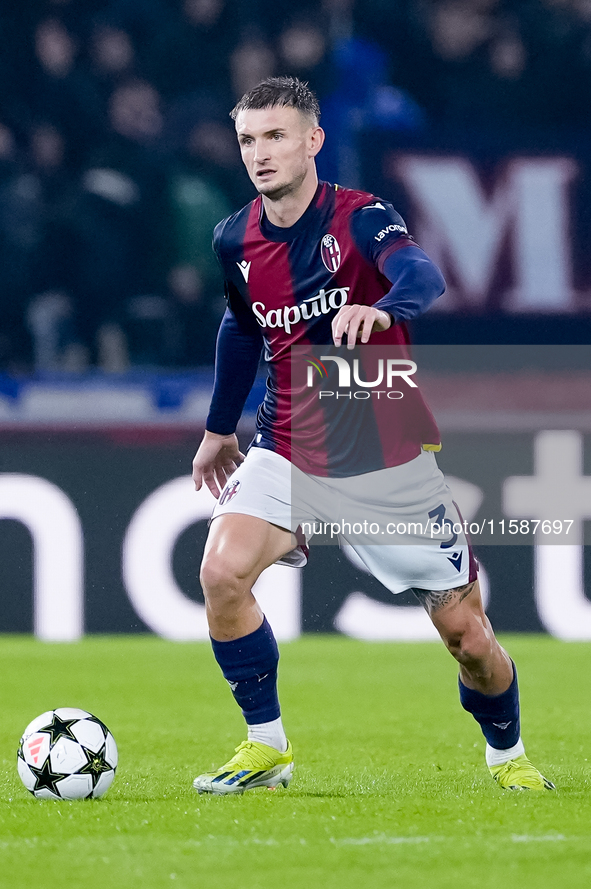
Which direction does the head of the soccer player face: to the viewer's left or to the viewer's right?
to the viewer's left

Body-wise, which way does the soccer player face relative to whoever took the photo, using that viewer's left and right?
facing the viewer and to the left of the viewer
